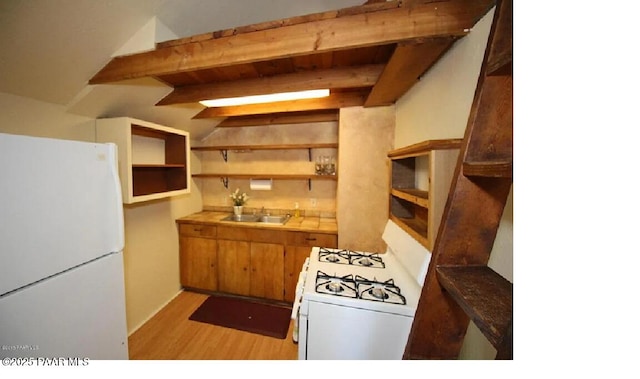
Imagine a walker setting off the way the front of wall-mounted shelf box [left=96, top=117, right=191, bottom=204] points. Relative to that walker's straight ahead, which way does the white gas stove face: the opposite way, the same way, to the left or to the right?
the opposite way

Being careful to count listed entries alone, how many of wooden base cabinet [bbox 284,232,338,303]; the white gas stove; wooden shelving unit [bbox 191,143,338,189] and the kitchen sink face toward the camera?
3

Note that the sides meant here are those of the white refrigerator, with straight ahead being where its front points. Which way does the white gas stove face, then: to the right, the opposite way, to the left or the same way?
the opposite way

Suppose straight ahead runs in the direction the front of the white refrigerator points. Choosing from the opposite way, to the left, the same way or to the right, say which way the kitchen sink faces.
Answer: to the right

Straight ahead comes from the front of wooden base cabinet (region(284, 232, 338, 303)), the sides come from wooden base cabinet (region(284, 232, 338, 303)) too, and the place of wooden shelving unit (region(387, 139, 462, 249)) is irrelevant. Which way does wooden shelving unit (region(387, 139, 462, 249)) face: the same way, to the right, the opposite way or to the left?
to the right
